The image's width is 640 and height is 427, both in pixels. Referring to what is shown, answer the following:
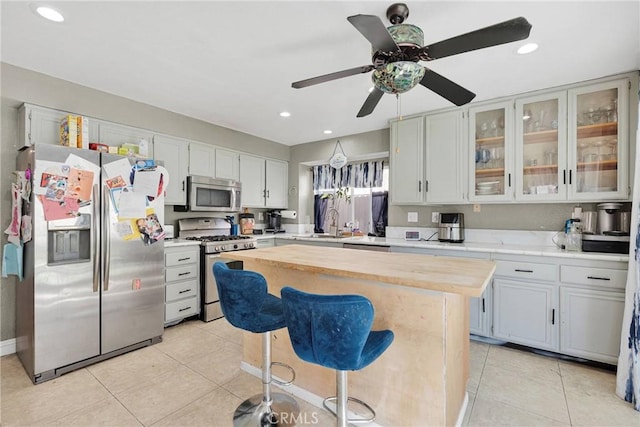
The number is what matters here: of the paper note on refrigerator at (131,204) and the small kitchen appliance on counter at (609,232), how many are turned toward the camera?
2

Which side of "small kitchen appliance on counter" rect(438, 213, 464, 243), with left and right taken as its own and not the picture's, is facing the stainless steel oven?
right

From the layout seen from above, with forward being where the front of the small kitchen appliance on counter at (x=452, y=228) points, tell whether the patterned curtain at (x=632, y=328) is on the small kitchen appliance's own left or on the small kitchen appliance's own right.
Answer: on the small kitchen appliance's own left

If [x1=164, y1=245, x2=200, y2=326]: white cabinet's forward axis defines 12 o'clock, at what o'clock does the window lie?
The window is roughly at 10 o'clock from the white cabinet.

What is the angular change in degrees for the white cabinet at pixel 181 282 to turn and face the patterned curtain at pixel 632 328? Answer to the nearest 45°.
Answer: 0° — it already faces it

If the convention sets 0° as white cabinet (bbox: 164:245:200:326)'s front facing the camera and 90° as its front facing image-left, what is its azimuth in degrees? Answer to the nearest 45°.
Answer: approximately 315°

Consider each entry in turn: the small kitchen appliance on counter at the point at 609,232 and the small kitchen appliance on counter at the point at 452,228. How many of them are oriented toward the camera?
2

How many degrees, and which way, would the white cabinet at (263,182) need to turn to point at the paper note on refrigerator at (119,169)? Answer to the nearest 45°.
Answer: approximately 90° to its right
